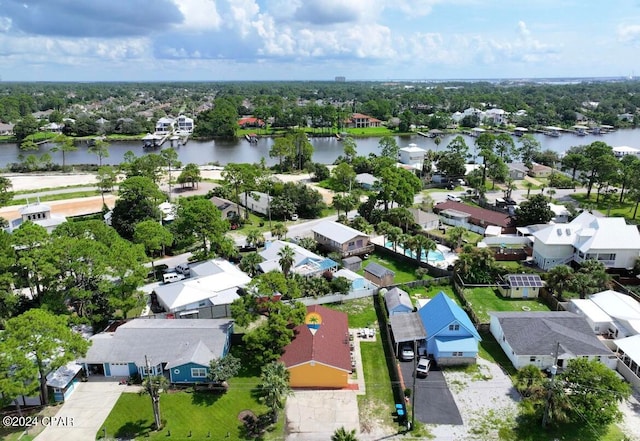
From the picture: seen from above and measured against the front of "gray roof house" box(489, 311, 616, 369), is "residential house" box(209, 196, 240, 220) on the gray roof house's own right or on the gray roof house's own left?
on the gray roof house's own right

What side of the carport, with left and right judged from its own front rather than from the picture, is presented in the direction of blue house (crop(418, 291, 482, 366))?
left

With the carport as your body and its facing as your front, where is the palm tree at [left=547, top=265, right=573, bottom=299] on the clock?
The palm tree is roughly at 8 o'clock from the carport.

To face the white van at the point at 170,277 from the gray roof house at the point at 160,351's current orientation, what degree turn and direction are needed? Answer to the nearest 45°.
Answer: approximately 180°

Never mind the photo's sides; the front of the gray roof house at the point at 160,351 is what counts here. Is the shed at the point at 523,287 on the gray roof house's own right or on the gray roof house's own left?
on the gray roof house's own left

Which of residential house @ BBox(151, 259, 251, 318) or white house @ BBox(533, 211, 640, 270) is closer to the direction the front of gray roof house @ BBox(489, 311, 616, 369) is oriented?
the residential house

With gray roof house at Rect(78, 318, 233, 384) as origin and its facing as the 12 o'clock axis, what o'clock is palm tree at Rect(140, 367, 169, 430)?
The palm tree is roughly at 12 o'clock from the gray roof house.
